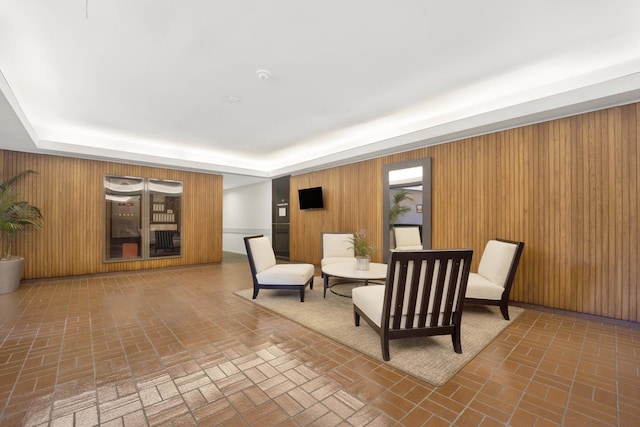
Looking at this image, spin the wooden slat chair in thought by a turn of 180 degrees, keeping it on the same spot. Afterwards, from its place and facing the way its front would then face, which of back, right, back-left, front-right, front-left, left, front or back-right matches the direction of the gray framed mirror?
back-left

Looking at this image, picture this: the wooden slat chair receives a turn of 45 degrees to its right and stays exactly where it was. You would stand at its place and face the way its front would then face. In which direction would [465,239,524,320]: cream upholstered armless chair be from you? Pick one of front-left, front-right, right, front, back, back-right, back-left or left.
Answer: front-right

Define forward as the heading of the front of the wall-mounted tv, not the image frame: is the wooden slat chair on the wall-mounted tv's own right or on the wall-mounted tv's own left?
on the wall-mounted tv's own left

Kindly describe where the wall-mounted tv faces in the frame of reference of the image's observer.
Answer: facing the viewer and to the left of the viewer

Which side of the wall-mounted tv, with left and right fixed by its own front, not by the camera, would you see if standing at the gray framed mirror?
left

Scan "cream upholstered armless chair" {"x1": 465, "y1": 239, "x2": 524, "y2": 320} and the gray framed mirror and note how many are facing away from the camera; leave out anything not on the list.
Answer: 0

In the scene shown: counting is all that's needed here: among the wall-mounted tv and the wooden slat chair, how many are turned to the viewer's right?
0

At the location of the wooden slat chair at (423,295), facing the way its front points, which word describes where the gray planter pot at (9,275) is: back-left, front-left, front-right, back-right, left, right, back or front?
front-left

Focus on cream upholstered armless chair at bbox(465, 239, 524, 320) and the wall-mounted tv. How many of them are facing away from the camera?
0

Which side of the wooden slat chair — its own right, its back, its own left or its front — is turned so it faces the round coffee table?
front

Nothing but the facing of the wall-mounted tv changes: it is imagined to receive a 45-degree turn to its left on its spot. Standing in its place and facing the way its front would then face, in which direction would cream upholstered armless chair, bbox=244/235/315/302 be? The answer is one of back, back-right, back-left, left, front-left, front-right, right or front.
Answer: front

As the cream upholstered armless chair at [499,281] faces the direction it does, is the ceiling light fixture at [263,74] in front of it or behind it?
in front

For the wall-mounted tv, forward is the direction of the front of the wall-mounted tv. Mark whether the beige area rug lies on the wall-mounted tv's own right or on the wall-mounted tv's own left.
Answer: on the wall-mounted tv's own left

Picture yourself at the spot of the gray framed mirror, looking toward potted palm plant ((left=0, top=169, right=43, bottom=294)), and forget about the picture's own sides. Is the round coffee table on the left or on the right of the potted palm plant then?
left

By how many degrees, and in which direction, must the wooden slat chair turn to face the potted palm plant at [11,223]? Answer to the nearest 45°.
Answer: approximately 45° to its left

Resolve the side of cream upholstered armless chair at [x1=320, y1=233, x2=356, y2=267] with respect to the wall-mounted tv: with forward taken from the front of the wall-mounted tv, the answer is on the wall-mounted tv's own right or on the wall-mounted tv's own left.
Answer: on the wall-mounted tv's own left

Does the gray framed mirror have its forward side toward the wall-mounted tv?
no

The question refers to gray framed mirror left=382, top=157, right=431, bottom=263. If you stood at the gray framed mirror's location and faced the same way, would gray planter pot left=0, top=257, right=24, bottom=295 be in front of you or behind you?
in front

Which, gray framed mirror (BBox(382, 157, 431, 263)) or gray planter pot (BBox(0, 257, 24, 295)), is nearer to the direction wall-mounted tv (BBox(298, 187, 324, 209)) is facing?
the gray planter pot

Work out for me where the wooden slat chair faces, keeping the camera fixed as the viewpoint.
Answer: facing away from the viewer and to the left of the viewer

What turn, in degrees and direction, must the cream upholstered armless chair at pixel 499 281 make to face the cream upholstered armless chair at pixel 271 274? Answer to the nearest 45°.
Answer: approximately 45° to its right
